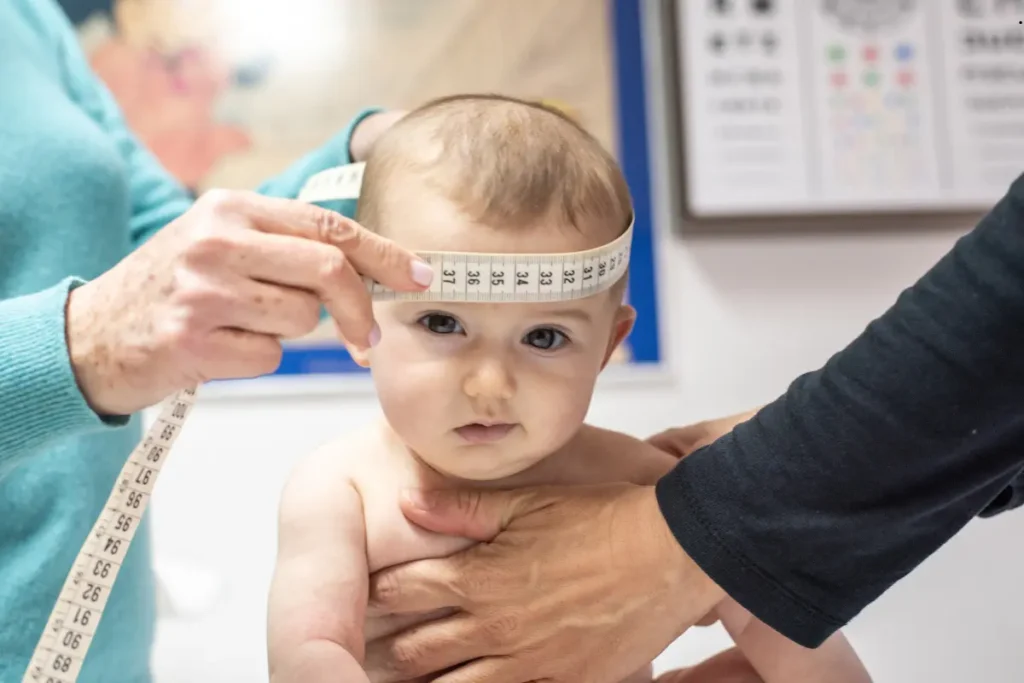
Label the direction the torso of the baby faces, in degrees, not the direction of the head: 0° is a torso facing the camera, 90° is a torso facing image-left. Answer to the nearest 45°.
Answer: approximately 0°

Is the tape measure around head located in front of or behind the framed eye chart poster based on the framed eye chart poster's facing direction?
in front

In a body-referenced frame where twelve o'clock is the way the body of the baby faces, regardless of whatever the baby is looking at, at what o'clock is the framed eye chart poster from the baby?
The framed eye chart poster is roughly at 7 o'clock from the baby.

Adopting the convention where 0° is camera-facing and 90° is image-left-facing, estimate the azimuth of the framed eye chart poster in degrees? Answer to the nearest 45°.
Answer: approximately 0°

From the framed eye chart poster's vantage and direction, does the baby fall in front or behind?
in front

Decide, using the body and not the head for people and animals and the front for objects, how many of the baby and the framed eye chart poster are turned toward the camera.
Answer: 2
